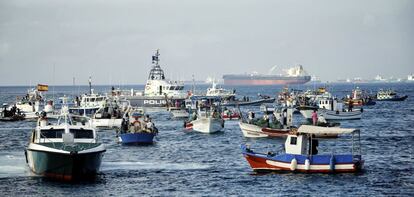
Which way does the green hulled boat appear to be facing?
toward the camera
